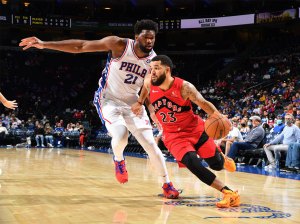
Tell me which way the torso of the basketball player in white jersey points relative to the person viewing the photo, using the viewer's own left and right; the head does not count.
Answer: facing the viewer and to the right of the viewer

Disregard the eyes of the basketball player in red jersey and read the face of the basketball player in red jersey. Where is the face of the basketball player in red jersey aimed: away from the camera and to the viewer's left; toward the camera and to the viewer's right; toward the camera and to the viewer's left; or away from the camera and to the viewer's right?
toward the camera and to the viewer's left

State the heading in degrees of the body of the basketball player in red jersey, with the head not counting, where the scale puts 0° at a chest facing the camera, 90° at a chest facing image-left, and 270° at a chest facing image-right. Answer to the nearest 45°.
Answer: approximately 45°

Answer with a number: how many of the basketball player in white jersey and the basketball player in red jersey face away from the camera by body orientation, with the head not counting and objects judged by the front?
0

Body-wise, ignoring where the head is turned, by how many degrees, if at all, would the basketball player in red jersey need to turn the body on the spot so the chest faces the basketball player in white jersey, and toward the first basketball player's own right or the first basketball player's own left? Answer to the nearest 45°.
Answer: approximately 90° to the first basketball player's own right

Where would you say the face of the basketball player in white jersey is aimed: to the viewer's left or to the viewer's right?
to the viewer's right

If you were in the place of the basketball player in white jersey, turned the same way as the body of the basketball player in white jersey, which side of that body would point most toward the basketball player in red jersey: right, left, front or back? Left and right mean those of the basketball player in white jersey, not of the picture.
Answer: front

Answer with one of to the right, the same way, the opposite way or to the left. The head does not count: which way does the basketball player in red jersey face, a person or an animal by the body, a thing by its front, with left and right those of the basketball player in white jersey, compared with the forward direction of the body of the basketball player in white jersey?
to the right
